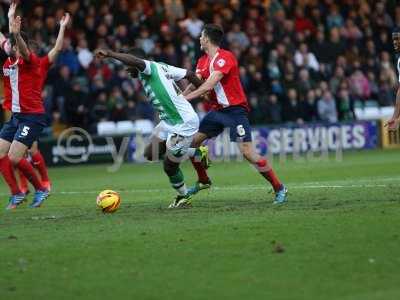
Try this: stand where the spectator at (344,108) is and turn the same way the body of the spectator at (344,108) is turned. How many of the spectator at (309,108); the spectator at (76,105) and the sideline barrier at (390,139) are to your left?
1

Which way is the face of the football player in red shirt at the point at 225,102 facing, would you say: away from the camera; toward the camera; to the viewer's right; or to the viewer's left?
to the viewer's left

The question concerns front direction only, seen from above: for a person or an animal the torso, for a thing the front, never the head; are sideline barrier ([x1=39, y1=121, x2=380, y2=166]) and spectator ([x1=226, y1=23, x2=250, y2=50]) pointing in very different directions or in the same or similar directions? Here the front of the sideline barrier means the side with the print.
same or similar directions

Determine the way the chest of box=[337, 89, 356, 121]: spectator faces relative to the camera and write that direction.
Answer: toward the camera

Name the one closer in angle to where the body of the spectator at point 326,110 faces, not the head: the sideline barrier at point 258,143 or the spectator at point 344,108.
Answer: the sideline barrier

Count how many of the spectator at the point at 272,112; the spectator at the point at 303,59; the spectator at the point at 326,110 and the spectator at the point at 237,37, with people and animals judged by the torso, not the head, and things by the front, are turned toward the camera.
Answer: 4

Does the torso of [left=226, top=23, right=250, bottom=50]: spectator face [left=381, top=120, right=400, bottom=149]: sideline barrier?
no

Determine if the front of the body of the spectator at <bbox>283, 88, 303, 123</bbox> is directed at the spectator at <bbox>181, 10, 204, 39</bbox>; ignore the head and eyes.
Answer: no

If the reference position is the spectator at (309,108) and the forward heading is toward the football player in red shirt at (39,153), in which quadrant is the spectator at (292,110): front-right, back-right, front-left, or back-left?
front-right

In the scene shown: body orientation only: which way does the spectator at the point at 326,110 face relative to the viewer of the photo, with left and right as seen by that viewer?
facing the viewer

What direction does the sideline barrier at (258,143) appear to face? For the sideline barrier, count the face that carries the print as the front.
toward the camera

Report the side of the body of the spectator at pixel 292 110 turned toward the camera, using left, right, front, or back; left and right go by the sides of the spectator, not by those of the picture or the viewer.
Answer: front

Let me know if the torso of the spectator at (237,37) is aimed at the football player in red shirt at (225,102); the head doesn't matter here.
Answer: yes

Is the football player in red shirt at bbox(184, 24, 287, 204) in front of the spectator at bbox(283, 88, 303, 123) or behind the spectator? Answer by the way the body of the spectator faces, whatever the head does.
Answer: in front
